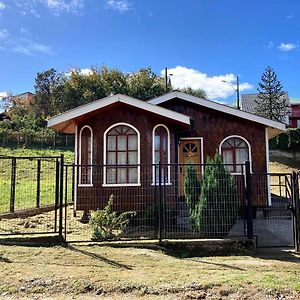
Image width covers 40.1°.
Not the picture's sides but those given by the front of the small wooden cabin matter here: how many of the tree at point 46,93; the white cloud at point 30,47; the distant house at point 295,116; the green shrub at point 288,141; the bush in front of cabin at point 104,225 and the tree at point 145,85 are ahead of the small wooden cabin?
1

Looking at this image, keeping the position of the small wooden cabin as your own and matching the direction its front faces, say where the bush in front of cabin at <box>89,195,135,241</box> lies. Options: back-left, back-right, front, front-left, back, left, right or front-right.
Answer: front

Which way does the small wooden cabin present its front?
toward the camera

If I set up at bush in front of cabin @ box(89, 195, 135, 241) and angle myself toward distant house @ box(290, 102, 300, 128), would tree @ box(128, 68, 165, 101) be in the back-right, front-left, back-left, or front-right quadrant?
front-left

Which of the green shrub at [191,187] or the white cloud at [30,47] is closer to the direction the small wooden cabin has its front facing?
the green shrub

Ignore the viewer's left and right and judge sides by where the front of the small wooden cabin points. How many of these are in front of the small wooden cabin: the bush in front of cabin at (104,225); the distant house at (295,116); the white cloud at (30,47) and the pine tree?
1

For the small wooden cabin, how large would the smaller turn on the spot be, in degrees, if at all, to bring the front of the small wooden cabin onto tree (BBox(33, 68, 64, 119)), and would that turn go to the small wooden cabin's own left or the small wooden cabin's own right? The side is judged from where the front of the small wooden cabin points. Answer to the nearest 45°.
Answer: approximately 180°

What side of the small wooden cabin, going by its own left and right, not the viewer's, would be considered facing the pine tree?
back

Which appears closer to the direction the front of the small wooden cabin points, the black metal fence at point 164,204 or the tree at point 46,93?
the black metal fence

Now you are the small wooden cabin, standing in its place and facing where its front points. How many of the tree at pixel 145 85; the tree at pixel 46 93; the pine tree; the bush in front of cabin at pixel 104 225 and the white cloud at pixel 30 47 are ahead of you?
1

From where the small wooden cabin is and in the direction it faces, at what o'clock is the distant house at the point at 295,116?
The distant house is roughly at 7 o'clock from the small wooden cabin.

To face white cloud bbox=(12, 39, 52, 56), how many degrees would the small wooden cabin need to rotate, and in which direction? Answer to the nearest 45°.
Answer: approximately 135° to its right

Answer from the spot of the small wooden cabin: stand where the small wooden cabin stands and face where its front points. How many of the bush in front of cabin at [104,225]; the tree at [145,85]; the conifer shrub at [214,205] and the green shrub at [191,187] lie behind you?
1
